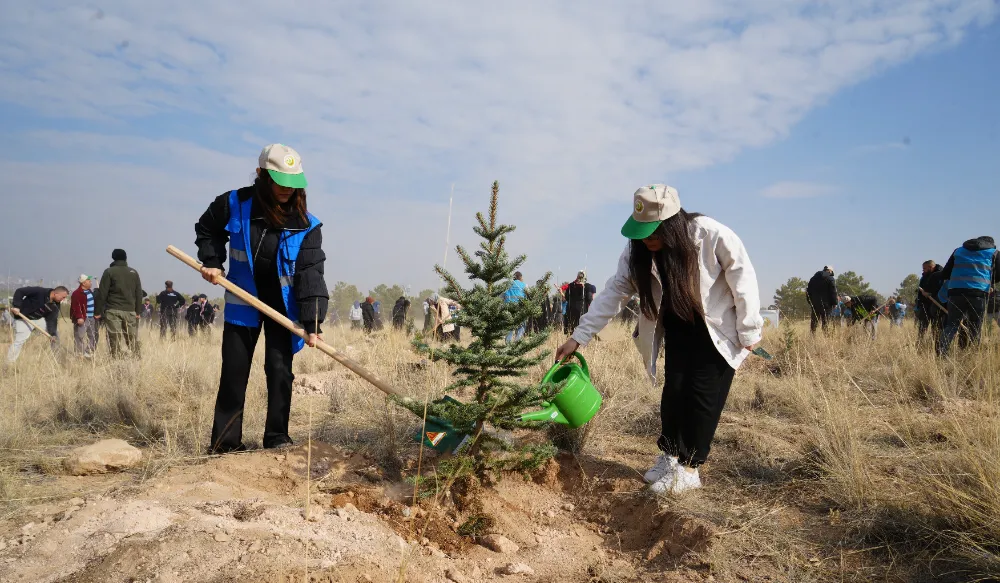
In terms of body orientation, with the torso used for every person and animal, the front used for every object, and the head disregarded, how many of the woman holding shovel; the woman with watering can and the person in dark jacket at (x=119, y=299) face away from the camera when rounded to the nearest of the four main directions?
1

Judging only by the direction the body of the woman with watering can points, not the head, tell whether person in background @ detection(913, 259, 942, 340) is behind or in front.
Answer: behind

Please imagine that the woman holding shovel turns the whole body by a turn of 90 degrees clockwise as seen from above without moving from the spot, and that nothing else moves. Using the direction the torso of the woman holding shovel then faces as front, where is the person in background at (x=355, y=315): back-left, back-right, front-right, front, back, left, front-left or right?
back-right

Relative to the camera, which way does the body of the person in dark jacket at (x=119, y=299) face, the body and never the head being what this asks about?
away from the camera

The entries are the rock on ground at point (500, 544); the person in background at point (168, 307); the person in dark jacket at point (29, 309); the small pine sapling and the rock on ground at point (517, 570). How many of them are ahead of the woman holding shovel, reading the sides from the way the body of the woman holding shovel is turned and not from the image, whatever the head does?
3

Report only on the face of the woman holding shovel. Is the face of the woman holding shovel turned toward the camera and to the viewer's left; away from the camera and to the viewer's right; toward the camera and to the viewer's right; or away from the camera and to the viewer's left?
toward the camera and to the viewer's right

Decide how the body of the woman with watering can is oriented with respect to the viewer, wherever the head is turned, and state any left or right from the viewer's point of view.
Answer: facing the viewer and to the left of the viewer

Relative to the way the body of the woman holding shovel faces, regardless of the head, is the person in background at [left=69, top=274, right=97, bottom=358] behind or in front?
behind

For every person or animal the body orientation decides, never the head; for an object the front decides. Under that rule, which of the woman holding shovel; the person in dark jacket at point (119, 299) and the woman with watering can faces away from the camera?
the person in dark jacket
